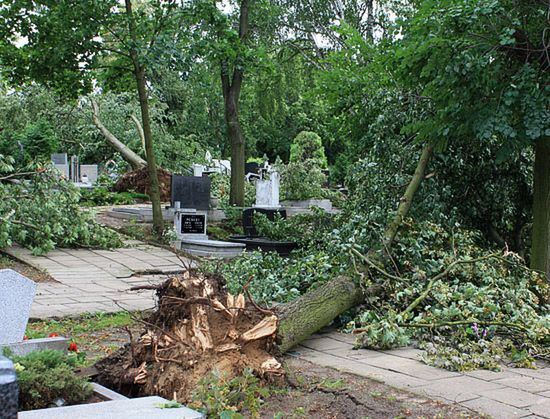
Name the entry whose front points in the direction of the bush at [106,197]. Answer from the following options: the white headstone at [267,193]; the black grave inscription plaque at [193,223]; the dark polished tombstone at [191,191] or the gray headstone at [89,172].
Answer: the gray headstone at [89,172]

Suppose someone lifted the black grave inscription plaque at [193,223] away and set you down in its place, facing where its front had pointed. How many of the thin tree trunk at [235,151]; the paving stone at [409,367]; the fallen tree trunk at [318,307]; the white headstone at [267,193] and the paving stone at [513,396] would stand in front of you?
3

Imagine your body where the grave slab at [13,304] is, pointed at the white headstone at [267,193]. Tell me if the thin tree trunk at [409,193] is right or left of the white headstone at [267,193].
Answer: right

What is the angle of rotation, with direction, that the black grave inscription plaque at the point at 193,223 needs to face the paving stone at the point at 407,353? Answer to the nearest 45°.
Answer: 0° — it already faces it

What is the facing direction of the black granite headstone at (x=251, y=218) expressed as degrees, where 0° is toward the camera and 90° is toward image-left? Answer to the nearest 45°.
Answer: approximately 0°
